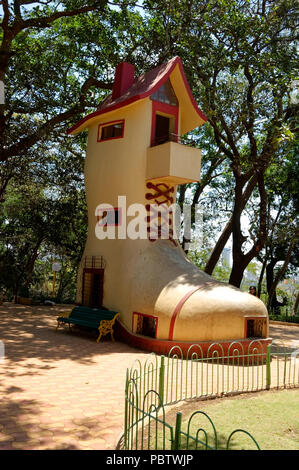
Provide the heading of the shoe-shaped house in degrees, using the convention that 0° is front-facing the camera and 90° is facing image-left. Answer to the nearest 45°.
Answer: approximately 315°

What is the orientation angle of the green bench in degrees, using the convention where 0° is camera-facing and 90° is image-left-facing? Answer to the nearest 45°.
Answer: approximately 45°

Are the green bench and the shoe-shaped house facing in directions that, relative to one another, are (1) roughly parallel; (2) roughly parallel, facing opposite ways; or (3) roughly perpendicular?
roughly perpendicular
